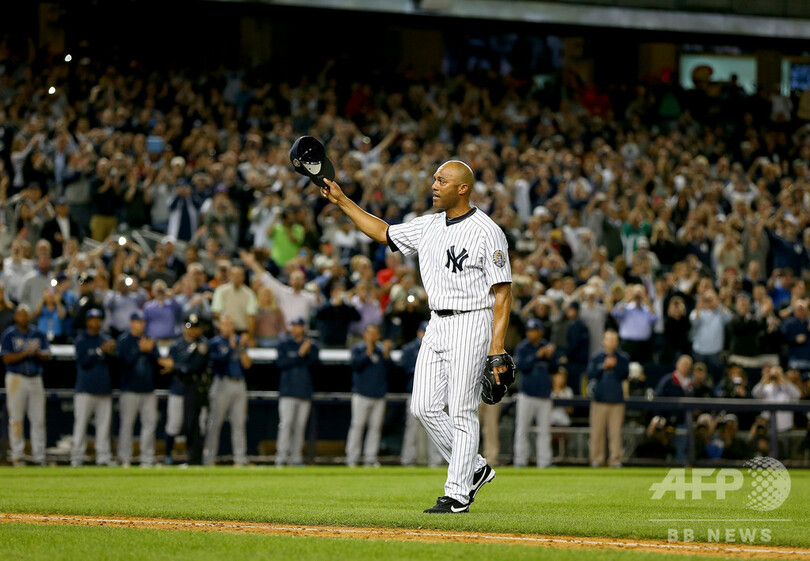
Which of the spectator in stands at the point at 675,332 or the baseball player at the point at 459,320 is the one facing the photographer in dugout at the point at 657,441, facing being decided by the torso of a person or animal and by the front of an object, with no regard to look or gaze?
the spectator in stands at the point at 675,332

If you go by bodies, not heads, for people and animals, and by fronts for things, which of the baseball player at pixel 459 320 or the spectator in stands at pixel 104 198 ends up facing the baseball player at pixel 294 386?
the spectator in stands

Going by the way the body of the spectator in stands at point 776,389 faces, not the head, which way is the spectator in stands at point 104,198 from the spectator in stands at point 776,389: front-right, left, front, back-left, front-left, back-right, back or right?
right

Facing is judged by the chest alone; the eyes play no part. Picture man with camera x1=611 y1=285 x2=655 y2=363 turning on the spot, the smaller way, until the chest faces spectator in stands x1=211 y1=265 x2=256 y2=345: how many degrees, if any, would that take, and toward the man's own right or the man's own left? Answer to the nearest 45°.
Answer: approximately 45° to the man's own right

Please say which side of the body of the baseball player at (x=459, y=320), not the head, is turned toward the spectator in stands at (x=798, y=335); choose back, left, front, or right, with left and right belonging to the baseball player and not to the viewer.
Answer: back

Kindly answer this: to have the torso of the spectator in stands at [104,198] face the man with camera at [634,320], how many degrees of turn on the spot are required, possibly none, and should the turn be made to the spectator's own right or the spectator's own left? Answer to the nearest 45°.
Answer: approximately 45° to the spectator's own left

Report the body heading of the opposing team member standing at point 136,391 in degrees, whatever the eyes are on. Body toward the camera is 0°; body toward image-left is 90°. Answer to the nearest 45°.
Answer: approximately 0°

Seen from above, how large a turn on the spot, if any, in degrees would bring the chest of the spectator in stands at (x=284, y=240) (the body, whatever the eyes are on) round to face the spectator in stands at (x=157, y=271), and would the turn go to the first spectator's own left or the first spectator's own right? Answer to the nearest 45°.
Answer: approximately 45° to the first spectator's own right

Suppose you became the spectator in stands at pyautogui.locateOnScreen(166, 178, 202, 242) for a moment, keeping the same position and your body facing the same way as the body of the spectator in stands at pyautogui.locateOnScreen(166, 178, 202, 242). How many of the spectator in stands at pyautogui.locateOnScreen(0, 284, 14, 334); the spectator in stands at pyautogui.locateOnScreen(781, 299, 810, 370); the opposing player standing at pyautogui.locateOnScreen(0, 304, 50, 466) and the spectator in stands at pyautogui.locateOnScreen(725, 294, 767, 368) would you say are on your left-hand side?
2

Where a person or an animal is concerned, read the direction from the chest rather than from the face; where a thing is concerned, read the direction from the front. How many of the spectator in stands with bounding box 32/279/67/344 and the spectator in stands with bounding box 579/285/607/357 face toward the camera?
2

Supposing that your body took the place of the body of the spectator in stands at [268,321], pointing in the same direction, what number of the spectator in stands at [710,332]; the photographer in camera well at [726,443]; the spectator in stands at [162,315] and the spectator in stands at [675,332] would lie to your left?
3
